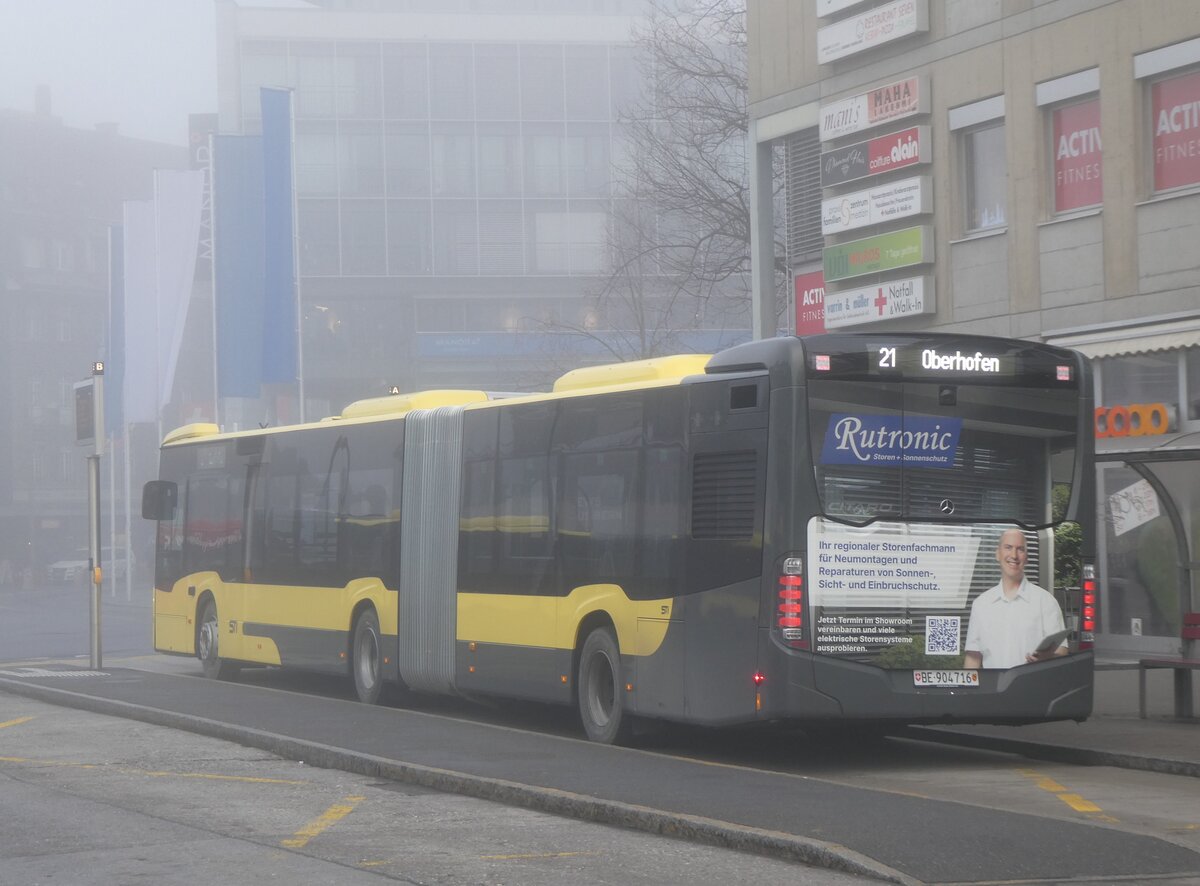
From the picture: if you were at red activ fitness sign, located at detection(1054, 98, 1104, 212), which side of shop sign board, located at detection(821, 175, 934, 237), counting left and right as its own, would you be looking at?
left

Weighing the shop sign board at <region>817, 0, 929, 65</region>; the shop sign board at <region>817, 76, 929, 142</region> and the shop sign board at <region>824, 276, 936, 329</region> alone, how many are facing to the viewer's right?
0

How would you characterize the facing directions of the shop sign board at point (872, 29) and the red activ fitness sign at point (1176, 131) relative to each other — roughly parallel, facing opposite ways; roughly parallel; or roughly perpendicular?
roughly parallel

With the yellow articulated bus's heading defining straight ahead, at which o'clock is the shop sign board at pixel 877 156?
The shop sign board is roughly at 2 o'clock from the yellow articulated bus.

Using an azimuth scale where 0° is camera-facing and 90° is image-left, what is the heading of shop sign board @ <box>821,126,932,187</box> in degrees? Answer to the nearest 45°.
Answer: approximately 45°

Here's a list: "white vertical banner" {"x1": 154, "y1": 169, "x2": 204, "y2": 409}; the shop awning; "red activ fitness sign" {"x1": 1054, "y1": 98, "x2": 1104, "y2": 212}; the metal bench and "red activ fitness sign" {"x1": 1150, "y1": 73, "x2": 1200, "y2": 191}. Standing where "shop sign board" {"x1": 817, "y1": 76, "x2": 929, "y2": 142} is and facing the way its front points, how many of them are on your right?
1

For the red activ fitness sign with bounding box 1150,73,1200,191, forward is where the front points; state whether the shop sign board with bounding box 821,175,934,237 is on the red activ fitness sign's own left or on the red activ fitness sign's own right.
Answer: on the red activ fitness sign's own right

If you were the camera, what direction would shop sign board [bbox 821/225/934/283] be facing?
facing the viewer and to the left of the viewer

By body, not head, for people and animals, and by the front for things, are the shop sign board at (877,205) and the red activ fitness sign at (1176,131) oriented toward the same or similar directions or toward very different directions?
same or similar directions

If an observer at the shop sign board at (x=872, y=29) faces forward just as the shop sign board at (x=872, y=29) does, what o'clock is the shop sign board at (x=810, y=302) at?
the shop sign board at (x=810, y=302) is roughly at 4 o'clock from the shop sign board at (x=872, y=29).

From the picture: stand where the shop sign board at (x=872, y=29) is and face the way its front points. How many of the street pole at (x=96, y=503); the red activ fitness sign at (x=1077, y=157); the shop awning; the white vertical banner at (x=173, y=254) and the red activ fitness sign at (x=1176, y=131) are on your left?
3
